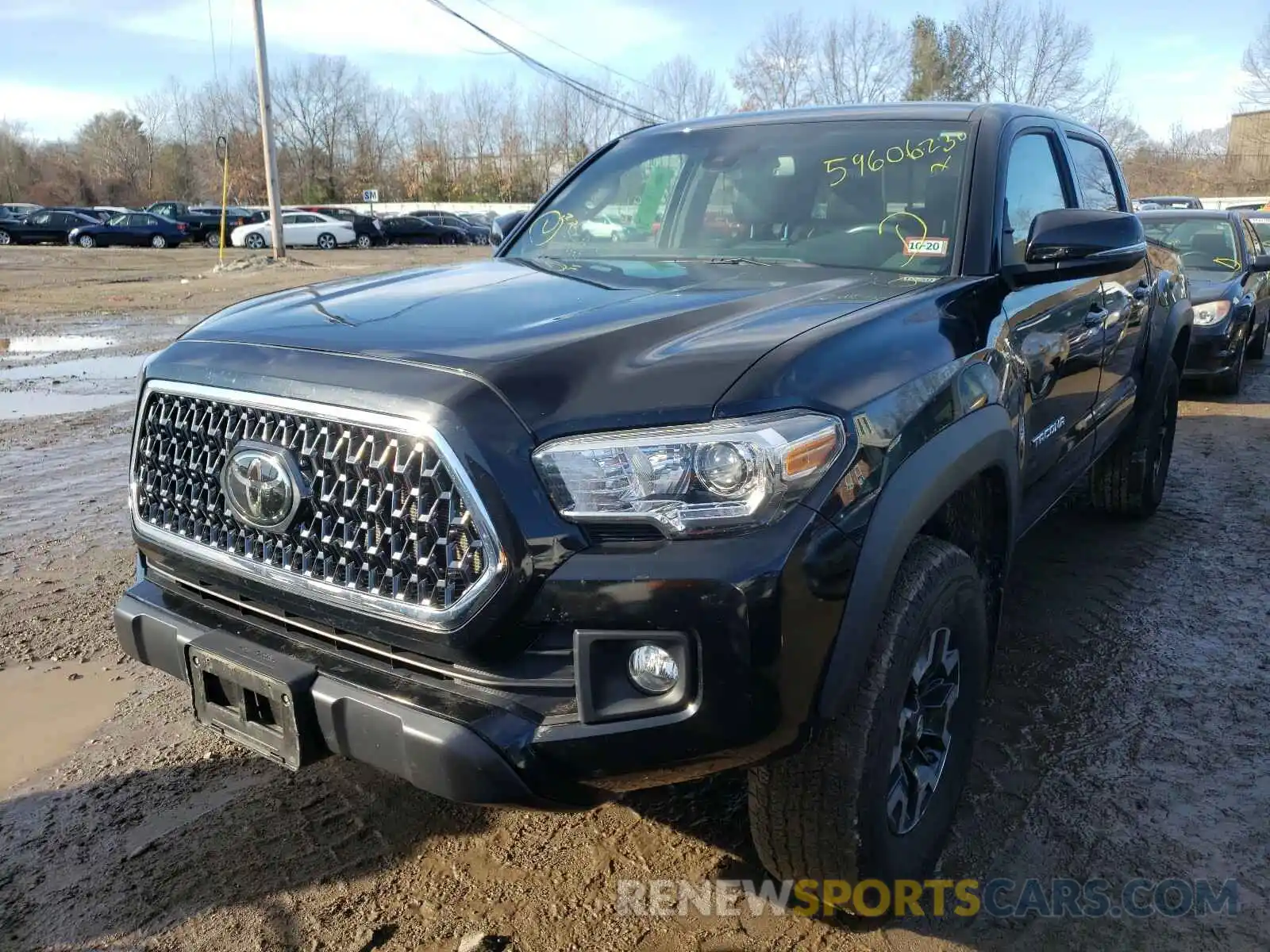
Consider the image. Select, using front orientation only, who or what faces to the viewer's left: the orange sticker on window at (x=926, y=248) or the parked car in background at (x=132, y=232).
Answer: the parked car in background

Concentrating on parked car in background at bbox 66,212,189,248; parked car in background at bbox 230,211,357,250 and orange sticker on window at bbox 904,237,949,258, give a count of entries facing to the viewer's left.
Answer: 2

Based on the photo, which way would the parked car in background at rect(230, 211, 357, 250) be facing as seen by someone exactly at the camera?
facing to the left of the viewer

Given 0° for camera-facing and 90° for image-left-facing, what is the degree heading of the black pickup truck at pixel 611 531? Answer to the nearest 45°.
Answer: approximately 45°

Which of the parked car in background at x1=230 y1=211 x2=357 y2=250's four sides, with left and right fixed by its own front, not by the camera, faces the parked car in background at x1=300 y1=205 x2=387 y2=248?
back

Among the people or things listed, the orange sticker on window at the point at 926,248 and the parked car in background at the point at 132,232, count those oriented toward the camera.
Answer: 1

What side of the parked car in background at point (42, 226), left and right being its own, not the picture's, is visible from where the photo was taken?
left

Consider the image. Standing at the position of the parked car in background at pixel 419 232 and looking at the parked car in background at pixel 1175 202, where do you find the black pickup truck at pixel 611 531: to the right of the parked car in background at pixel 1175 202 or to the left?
right

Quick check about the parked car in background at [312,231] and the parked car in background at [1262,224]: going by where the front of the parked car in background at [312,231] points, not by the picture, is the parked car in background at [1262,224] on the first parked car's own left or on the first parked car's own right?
on the first parked car's own left

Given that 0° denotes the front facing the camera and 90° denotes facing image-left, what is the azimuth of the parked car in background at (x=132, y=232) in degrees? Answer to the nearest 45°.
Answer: approximately 90°

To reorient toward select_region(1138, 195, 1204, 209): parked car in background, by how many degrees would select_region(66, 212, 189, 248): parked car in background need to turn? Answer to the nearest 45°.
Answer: approximately 135° to its left

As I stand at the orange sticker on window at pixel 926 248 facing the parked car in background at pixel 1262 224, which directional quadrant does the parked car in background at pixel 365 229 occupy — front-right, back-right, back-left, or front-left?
front-left

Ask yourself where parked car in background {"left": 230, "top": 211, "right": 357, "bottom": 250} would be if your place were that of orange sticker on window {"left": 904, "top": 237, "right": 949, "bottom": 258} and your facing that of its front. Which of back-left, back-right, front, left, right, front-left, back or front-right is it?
back-right

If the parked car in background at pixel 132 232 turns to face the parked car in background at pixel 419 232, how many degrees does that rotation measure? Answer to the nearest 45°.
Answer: approximately 180°

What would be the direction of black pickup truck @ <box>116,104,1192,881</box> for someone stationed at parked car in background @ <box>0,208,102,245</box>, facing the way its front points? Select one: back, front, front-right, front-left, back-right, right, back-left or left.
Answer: left

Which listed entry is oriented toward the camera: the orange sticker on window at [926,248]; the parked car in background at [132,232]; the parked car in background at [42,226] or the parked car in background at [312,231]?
the orange sticker on window

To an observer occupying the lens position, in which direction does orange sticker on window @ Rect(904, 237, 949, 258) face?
facing the viewer

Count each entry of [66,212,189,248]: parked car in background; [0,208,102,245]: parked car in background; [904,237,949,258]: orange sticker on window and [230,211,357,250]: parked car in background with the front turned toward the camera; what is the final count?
1
